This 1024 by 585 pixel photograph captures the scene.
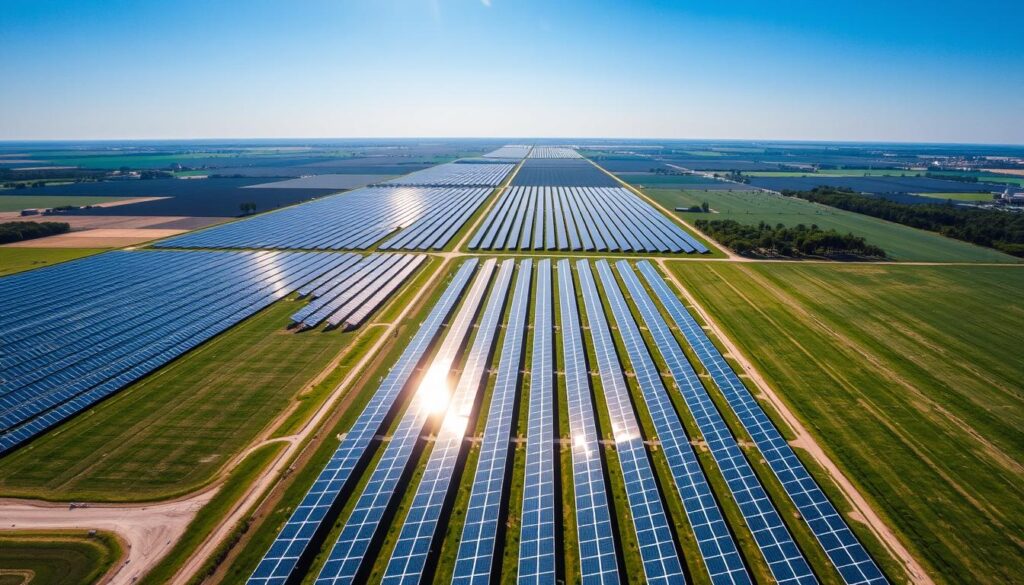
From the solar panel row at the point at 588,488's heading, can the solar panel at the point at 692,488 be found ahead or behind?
behind

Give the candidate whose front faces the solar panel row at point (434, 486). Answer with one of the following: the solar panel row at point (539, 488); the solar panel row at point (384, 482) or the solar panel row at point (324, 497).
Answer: the solar panel row at point (539, 488)

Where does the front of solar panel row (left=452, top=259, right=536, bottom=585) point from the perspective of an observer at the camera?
facing to the left of the viewer

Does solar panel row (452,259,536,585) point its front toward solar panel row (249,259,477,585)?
yes

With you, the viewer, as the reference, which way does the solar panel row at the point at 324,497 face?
facing to the left of the viewer

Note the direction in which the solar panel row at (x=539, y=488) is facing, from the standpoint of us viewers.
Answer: facing to the left of the viewer
